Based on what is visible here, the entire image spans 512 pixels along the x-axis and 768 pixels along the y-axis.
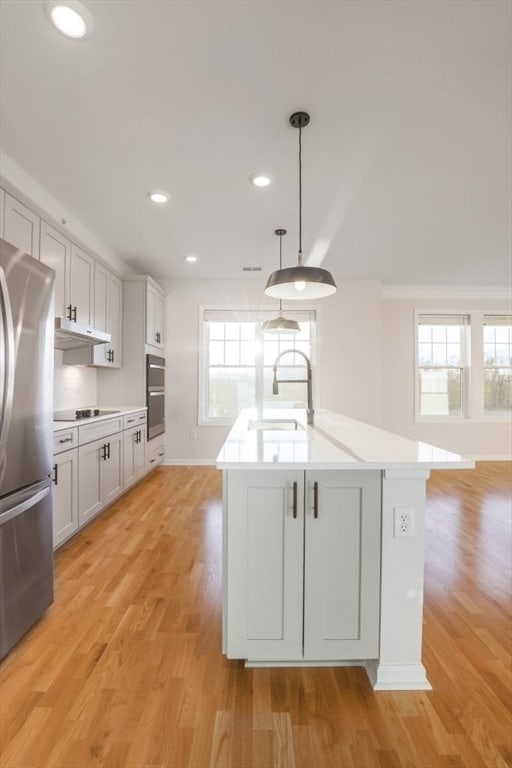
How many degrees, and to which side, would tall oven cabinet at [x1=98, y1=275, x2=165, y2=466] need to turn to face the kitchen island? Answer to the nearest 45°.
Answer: approximately 90° to its right

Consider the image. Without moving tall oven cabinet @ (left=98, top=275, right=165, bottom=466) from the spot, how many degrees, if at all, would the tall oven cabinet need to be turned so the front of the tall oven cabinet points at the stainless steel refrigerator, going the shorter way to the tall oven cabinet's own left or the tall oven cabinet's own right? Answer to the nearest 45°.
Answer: approximately 90° to the tall oven cabinet's own right

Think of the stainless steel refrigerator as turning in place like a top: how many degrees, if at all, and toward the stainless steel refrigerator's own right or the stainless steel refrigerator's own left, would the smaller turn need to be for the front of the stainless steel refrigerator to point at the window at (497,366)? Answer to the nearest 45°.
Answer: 0° — it already faces it

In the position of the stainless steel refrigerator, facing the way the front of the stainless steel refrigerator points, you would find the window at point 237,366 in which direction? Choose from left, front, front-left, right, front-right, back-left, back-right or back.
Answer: front-left

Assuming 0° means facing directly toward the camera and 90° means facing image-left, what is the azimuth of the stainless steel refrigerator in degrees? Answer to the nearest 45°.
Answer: approximately 270°

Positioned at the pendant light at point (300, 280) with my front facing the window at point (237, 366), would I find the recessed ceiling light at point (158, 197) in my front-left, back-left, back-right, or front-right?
front-left

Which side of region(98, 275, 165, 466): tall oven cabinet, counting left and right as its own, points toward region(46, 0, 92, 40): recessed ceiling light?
right

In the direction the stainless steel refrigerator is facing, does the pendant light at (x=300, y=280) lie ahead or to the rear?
ahead

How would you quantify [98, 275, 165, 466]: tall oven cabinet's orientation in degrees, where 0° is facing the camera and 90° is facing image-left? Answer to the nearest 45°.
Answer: approximately 270°

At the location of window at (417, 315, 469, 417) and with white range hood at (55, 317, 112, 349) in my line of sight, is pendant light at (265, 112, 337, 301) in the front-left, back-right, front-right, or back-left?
front-left

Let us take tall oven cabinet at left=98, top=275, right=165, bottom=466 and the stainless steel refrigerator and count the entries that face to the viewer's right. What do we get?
2

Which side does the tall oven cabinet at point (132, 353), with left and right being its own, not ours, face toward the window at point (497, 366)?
front

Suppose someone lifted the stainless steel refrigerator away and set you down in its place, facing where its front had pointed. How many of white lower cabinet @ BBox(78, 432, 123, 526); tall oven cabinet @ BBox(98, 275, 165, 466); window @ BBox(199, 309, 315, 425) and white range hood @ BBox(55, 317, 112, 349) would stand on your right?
0

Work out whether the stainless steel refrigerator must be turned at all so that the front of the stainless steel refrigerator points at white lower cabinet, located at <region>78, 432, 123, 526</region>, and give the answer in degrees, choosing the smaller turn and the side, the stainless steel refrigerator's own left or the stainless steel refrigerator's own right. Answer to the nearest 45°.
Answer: approximately 90° to the stainless steel refrigerator's own left

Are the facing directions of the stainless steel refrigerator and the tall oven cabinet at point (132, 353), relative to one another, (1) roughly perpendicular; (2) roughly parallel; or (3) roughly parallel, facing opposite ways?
roughly parallel
